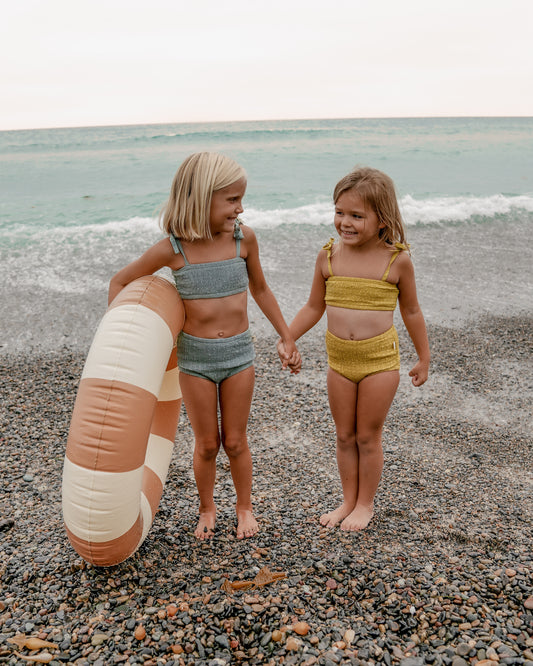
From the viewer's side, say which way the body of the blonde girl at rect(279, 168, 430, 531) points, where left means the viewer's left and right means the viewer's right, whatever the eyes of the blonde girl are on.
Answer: facing the viewer and to the left of the viewer

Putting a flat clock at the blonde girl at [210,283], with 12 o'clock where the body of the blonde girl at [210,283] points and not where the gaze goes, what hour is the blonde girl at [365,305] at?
the blonde girl at [365,305] is roughly at 9 o'clock from the blonde girl at [210,283].

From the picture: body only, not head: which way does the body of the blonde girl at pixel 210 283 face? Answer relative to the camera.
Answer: toward the camera

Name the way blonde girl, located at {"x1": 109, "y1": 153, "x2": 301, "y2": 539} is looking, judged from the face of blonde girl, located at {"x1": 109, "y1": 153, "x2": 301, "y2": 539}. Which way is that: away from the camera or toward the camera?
toward the camera

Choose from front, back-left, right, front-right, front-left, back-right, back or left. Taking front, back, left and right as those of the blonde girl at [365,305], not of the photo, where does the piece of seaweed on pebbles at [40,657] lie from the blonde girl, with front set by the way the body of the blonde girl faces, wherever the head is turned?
front

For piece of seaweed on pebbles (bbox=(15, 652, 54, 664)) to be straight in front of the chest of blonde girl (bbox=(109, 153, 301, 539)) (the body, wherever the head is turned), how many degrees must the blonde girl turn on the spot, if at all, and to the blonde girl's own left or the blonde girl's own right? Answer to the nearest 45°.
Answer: approximately 45° to the blonde girl's own right

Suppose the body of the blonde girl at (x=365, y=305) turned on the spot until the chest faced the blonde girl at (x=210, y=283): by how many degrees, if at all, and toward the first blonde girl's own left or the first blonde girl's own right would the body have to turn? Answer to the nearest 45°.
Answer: approximately 45° to the first blonde girl's own right

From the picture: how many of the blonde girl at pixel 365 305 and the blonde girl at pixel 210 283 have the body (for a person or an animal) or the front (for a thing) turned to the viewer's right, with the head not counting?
0
